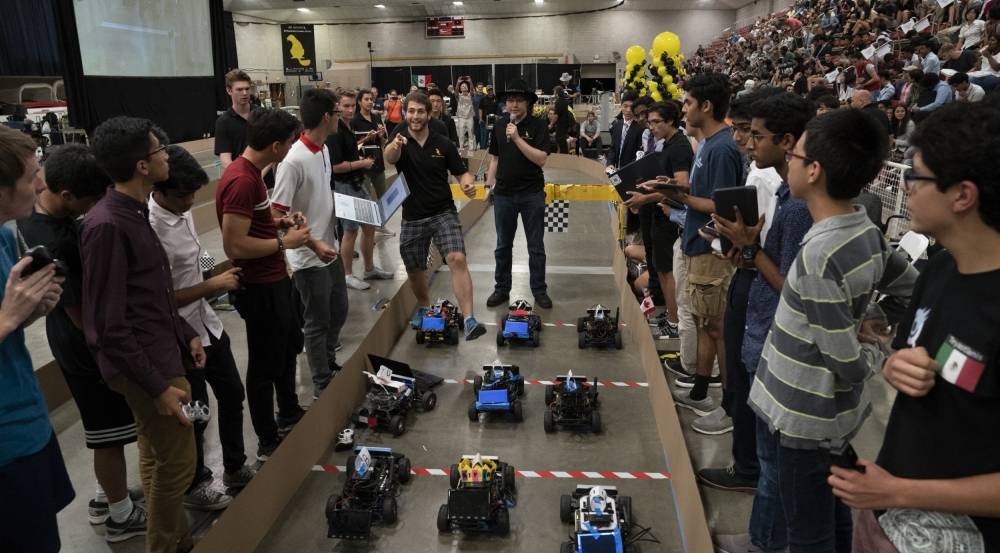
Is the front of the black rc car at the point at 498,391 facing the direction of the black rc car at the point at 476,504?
yes

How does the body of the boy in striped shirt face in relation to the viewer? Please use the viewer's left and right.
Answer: facing away from the viewer and to the left of the viewer

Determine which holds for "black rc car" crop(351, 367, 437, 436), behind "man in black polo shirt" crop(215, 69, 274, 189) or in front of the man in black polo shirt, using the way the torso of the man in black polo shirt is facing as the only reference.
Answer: in front

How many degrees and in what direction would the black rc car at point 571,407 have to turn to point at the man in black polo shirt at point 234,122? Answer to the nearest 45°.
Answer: approximately 135° to its right

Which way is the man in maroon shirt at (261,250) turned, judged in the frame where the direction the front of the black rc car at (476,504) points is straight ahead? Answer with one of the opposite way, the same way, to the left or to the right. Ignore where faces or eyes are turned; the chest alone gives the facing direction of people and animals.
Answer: to the left

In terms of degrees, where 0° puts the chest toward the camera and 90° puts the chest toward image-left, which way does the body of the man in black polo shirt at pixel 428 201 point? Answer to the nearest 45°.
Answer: approximately 0°

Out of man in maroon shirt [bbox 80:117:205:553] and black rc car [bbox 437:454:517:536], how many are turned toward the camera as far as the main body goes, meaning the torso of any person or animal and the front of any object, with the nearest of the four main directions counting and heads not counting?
0

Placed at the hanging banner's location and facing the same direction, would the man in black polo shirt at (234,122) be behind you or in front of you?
in front

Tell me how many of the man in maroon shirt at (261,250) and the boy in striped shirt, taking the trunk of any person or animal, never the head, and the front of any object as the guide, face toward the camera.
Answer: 0
